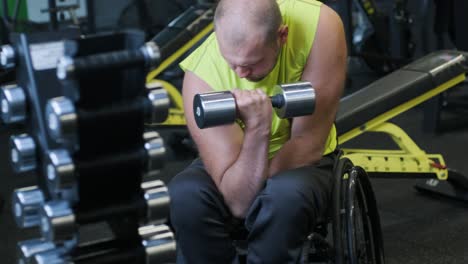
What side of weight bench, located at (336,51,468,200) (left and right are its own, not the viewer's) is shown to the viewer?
left

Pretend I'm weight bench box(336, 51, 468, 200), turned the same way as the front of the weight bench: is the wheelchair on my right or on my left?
on my left

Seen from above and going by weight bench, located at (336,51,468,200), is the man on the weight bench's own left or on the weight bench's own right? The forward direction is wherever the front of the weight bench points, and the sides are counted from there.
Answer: on the weight bench's own left
